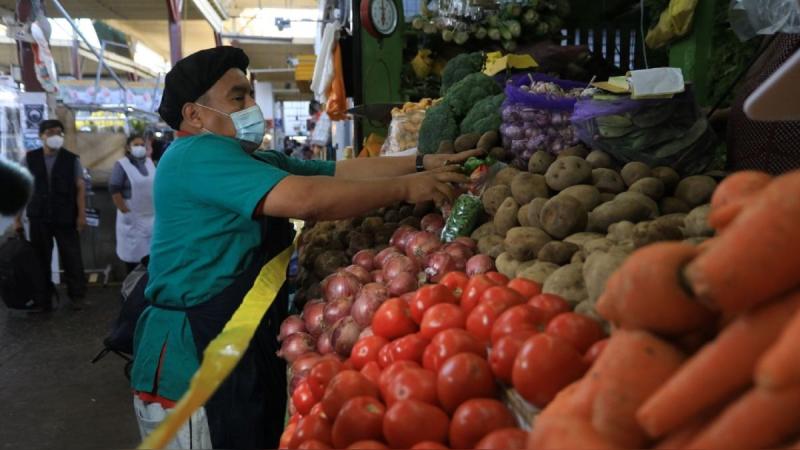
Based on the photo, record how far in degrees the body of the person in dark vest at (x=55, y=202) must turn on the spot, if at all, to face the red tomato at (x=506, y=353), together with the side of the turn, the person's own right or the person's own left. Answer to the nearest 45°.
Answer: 0° — they already face it

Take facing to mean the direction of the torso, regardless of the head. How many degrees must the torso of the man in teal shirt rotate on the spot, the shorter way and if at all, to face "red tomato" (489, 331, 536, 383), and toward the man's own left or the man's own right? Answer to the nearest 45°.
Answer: approximately 45° to the man's own right

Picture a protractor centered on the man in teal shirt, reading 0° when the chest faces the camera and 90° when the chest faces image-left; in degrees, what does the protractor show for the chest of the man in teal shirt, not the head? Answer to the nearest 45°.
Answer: approximately 270°

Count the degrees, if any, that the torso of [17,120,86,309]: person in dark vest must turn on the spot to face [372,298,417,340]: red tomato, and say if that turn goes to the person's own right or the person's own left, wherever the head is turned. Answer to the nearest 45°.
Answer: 0° — they already face it

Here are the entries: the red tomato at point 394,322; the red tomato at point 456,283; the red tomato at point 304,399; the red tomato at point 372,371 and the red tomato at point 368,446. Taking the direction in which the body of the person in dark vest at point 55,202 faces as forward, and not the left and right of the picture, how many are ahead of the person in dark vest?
5

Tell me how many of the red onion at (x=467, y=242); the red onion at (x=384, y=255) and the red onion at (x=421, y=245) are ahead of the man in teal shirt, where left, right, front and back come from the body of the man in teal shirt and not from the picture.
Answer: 3

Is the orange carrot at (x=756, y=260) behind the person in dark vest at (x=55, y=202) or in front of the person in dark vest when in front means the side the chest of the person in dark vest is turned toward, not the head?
in front

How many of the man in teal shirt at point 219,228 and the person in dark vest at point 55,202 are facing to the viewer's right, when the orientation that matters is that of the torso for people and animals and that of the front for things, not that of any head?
1

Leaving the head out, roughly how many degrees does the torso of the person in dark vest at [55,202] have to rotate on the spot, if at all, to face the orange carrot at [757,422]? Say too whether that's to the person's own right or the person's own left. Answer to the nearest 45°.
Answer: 0° — they already face it

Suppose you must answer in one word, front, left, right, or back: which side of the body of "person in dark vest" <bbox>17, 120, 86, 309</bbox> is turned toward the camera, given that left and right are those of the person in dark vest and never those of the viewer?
front

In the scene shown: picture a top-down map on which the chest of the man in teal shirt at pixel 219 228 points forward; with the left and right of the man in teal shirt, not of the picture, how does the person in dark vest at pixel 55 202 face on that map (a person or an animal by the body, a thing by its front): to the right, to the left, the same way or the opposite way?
to the right

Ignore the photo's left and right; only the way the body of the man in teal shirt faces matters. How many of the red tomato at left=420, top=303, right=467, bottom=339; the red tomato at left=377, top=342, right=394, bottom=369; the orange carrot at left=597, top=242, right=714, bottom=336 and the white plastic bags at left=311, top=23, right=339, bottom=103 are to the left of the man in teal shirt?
1

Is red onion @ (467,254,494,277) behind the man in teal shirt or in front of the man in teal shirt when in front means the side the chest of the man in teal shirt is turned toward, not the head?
in front

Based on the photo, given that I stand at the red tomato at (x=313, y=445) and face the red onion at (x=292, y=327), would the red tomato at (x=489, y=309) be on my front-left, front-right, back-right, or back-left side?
front-right

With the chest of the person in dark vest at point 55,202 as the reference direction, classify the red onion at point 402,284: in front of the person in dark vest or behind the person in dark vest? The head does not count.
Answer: in front

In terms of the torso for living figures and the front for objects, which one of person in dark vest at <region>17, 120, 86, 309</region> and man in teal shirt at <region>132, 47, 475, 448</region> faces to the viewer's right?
the man in teal shirt

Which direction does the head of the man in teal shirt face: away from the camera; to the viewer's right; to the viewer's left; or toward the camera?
to the viewer's right
